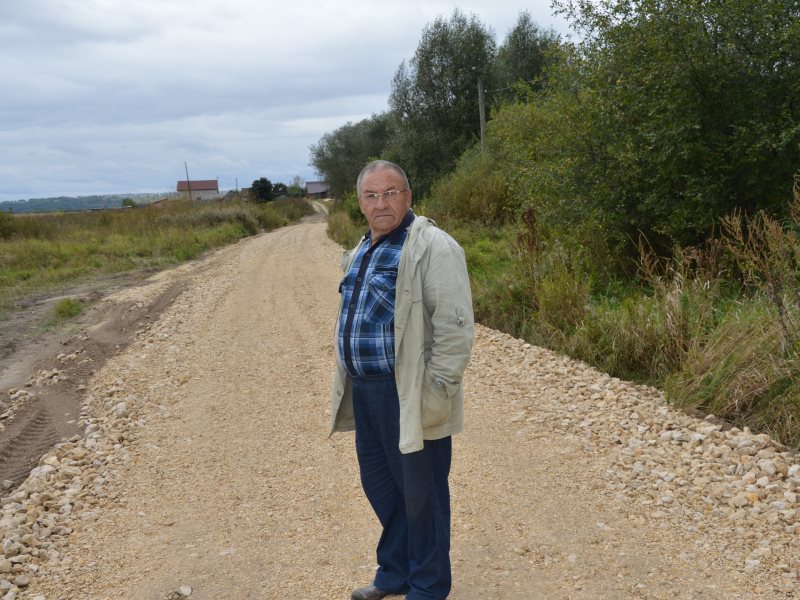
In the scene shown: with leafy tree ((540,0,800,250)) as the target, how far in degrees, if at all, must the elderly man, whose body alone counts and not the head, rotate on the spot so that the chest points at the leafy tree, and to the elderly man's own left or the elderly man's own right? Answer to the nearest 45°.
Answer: approximately 180°

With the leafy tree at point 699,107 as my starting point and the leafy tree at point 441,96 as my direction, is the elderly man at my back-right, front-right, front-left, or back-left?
back-left

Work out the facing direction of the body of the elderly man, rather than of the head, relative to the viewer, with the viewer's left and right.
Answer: facing the viewer and to the left of the viewer

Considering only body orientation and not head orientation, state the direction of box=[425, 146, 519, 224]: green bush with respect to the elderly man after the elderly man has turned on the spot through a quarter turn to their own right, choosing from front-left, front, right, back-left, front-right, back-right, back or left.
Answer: front-right

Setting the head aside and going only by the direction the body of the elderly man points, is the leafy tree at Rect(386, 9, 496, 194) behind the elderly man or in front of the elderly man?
behind
